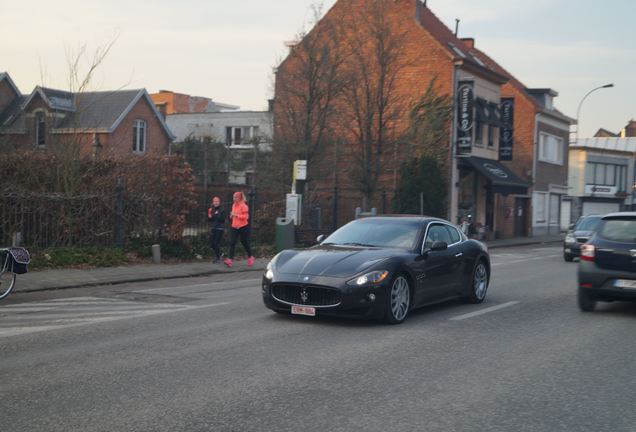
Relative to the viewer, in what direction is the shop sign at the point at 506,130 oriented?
toward the camera

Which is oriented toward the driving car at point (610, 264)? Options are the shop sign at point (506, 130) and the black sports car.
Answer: the shop sign

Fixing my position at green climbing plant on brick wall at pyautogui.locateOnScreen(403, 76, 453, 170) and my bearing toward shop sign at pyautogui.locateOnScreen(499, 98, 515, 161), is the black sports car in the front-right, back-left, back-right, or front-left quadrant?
back-right

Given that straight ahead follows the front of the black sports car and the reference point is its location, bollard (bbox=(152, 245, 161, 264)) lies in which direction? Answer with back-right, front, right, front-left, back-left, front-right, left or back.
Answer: right

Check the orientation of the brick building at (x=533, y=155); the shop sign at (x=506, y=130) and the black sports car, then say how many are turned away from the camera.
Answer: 0

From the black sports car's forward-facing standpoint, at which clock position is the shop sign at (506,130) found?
The shop sign is roughly at 5 o'clock from the black sports car.

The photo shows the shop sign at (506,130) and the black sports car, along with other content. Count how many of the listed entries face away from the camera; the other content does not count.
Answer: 0
